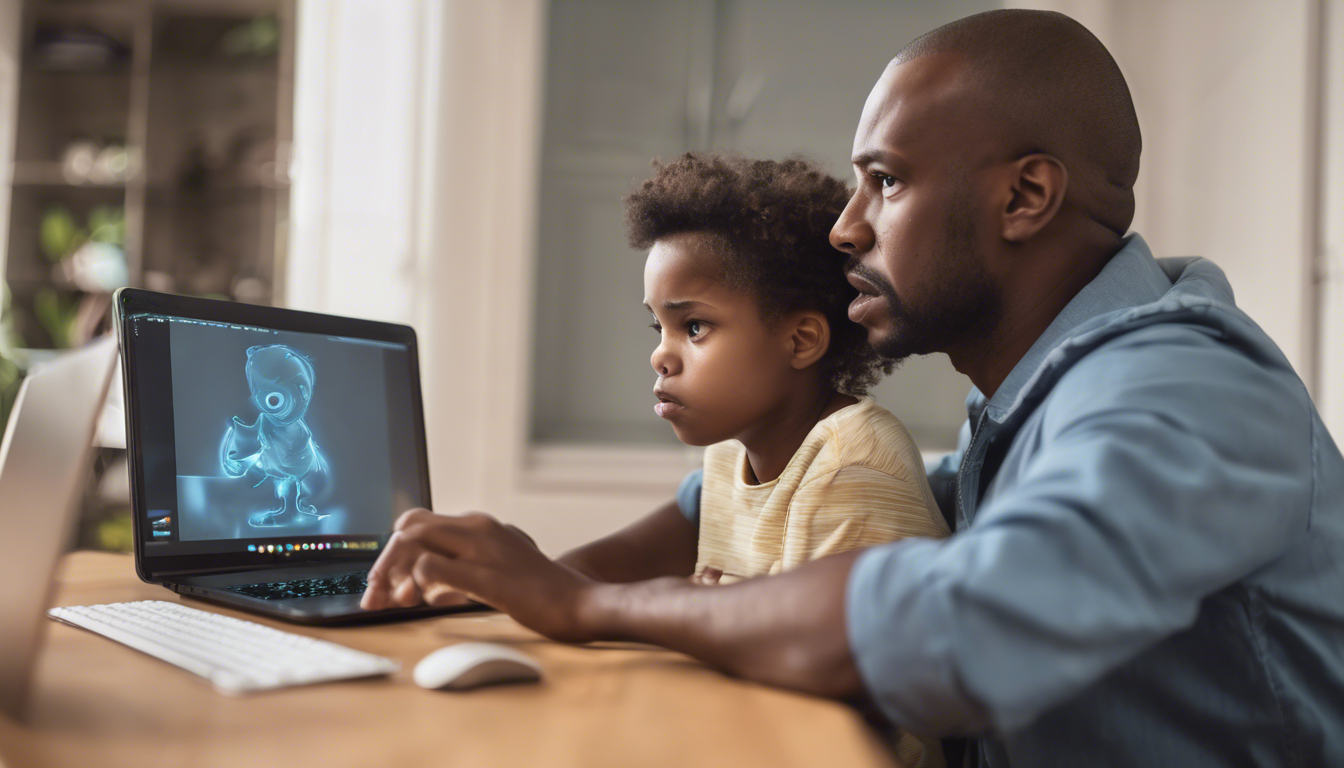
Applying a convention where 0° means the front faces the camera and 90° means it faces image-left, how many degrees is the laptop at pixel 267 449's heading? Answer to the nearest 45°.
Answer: approximately 315°

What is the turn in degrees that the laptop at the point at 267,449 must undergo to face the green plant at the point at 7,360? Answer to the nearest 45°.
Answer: approximately 135° to its left

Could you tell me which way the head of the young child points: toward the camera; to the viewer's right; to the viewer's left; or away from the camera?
to the viewer's left

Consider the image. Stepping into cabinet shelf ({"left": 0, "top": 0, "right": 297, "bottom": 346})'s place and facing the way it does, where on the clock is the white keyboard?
The white keyboard is roughly at 12 o'clock from the cabinet shelf.

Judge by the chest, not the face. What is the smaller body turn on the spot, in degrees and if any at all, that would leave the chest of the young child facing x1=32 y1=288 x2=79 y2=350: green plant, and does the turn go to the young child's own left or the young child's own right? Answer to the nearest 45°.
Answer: approximately 90° to the young child's own right

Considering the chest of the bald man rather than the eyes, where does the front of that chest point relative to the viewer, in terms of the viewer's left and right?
facing to the left of the viewer

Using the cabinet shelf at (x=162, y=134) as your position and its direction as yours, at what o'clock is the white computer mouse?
The white computer mouse is roughly at 12 o'clock from the cabinet shelf.

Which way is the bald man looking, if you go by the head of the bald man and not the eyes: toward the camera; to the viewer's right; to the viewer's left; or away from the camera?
to the viewer's left

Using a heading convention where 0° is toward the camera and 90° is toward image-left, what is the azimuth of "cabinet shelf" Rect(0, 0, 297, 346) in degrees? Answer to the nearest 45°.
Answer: approximately 0°
